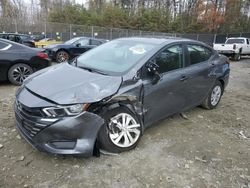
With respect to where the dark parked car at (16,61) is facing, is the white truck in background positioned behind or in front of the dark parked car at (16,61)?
behind

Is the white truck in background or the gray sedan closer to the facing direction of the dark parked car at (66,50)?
the gray sedan

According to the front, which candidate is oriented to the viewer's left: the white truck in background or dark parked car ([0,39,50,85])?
the dark parked car

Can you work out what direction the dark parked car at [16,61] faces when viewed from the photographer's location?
facing to the left of the viewer

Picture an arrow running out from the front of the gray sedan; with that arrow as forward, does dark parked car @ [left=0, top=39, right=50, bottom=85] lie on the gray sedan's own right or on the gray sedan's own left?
on the gray sedan's own right

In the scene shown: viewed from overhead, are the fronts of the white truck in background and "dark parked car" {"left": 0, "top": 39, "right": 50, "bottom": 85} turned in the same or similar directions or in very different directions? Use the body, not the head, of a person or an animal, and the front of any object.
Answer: very different directions

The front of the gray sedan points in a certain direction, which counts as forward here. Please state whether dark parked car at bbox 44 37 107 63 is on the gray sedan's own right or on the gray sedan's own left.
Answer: on the gray sedan's own right
